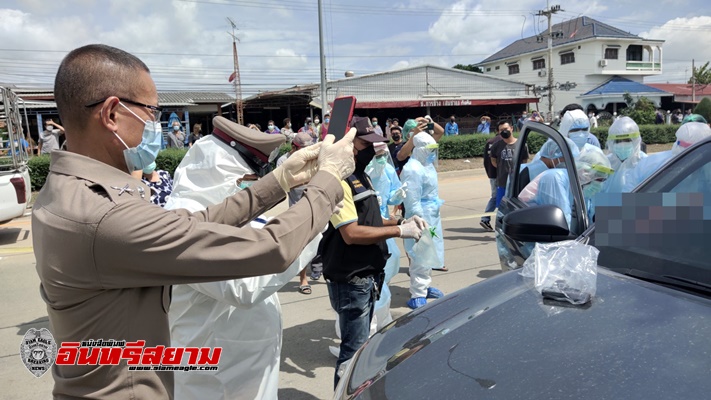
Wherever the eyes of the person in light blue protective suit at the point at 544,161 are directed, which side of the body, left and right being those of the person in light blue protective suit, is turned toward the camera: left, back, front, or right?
right

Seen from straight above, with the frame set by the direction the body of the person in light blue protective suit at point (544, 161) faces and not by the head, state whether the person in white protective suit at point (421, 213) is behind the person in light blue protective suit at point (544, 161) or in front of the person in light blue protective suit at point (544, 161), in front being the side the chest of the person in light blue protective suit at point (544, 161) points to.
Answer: behind

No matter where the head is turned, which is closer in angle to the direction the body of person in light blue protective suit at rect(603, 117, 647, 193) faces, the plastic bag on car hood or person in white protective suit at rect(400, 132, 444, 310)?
the plastic bag on car hood

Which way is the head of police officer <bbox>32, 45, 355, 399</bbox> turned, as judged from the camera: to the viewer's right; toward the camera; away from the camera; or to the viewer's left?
to the viewer's right

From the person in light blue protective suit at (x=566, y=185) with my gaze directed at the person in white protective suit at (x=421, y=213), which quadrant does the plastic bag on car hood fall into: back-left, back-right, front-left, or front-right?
back-left

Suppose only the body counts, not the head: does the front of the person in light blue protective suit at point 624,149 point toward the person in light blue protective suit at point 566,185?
yes

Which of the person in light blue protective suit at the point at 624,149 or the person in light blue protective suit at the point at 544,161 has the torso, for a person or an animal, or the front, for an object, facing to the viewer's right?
the person in light blue protective suit at the point at 544,161

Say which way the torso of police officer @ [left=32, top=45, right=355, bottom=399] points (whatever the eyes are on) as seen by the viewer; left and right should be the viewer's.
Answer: facing to the right of the viewer

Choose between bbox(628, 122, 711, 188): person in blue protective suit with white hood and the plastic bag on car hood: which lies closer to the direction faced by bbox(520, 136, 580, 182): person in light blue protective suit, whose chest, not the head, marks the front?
the person in blue protective suit with white hood
